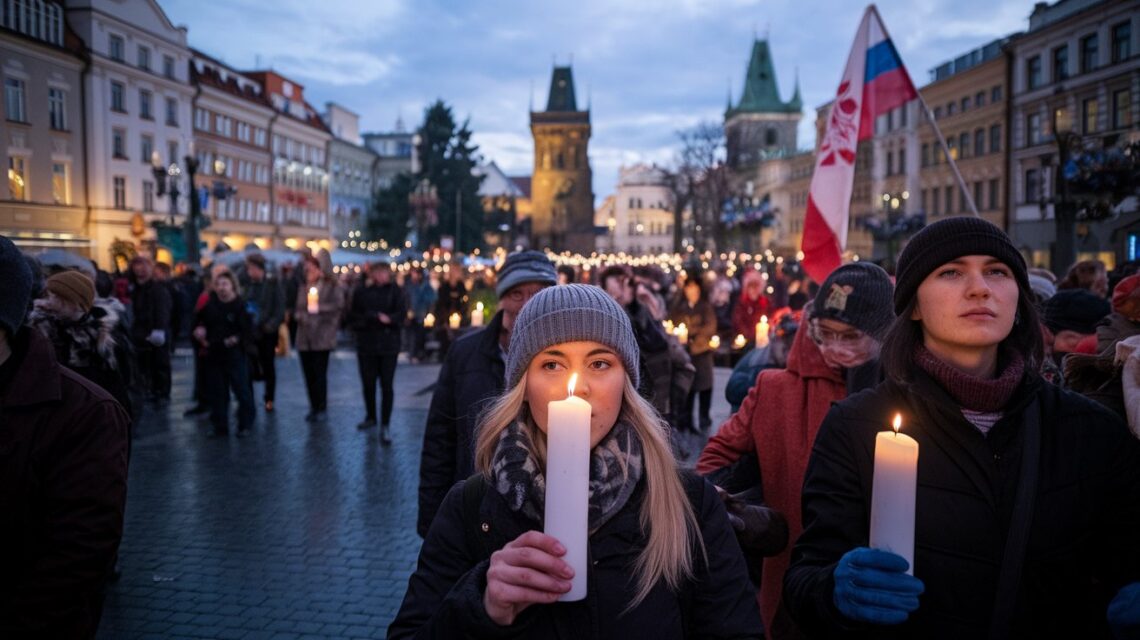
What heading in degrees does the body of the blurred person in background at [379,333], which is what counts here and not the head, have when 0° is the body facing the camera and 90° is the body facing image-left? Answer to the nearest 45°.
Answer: approximately 0°

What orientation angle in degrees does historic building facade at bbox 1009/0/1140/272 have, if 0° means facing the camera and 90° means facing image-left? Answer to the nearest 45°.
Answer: approximately 45°

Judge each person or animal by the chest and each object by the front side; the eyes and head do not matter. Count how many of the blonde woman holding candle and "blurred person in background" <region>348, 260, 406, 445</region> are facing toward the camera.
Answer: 2

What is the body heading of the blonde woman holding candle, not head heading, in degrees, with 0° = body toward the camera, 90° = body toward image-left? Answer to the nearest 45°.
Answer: approximately 0°

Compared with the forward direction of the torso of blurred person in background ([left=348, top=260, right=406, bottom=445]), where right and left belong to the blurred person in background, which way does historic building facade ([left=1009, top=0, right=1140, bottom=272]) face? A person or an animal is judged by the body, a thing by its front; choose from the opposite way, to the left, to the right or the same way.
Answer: to the right

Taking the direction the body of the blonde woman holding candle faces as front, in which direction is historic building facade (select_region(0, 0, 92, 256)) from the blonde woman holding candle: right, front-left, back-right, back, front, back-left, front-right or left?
back-right

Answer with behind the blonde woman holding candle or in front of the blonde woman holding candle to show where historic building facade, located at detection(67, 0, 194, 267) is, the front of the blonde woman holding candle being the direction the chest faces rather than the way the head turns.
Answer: behind

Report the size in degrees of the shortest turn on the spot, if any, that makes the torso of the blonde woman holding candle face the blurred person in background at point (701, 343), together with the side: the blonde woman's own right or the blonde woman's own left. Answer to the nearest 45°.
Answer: approximately 180°
